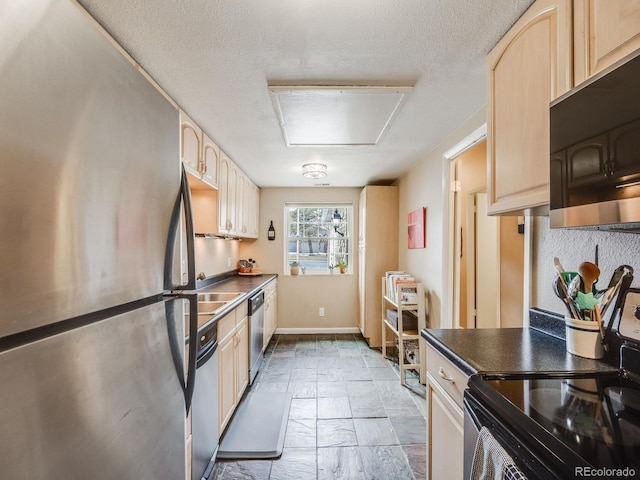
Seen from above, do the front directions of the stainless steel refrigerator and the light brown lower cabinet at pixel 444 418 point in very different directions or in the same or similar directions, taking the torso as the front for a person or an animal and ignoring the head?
very different directions

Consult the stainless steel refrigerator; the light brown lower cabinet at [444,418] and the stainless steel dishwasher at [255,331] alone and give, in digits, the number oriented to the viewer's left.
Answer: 1

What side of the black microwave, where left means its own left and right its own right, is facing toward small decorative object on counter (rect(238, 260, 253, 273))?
right

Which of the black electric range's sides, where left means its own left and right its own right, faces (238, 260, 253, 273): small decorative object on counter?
right

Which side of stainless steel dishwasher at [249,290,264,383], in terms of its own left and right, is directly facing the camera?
right

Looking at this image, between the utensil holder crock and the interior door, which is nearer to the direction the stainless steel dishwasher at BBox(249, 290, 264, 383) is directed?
the interior door

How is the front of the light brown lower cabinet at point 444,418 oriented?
to the viewer's left

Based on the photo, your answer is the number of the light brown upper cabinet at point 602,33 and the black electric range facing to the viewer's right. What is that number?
0

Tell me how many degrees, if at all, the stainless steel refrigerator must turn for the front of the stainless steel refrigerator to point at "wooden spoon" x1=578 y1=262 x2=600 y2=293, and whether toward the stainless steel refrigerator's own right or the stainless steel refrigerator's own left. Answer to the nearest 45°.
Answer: approximately 45° to the stainless steel refrigerator's own left
